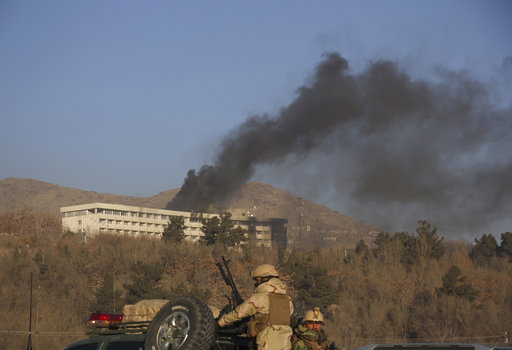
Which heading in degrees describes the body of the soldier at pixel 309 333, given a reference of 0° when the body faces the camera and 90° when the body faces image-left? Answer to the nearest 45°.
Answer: approximately 0°

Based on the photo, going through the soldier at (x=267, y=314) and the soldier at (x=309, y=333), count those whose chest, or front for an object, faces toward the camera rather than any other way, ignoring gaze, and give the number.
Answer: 1

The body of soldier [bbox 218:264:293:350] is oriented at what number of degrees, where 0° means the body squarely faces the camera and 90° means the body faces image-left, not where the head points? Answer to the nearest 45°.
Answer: approximately 135°

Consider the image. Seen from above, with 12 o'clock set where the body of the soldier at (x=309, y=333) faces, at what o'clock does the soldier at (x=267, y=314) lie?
the soldier at (x=267, y=314) is roughly at 1 o'clock from the soldier at (x=309, y=333).
